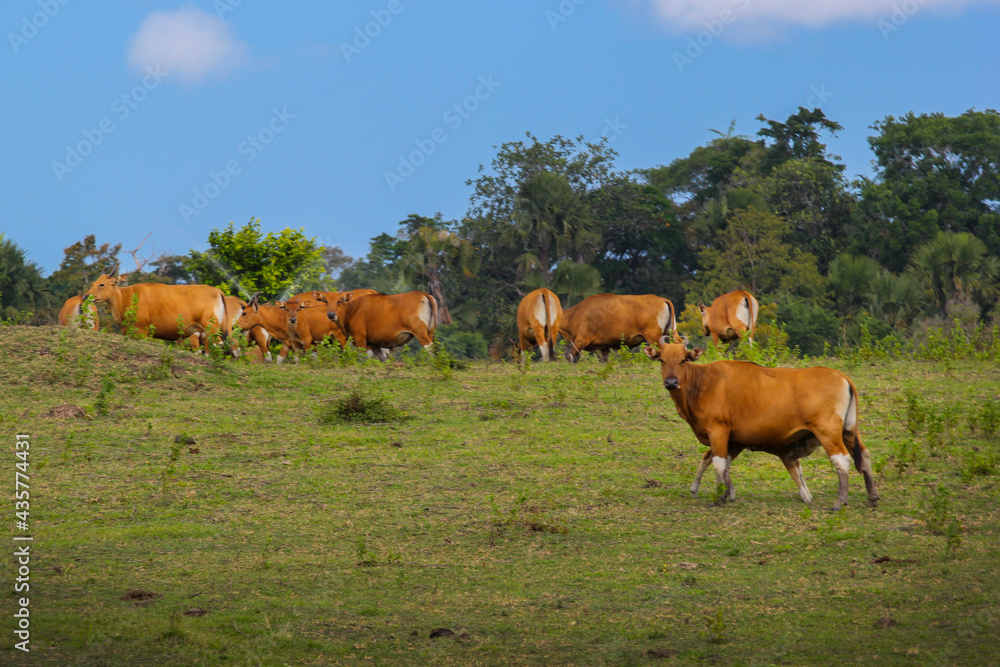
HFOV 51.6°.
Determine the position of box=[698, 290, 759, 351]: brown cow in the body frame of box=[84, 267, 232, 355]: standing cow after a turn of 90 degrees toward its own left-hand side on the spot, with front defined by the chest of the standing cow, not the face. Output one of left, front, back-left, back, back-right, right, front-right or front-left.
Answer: left

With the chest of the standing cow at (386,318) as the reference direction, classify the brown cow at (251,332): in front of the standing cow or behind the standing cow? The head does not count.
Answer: in front

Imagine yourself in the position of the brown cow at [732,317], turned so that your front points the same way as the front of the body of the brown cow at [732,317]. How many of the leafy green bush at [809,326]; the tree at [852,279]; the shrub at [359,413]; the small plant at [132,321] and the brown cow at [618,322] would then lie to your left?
3

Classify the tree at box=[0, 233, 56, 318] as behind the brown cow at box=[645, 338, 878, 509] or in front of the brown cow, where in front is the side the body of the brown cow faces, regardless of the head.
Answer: in front

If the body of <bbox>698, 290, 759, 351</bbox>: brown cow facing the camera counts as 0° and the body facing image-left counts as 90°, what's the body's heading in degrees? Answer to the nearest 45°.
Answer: approximately 135°

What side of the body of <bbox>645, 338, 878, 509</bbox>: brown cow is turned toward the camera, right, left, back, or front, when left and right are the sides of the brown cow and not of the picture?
left

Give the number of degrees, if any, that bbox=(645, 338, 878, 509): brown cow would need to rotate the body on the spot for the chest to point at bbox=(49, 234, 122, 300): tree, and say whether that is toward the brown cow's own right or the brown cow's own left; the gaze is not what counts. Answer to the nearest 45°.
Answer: approximately 45° to the brown cow's own right

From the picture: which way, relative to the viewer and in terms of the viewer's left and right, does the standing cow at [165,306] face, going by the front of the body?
facing to the left of the viewer

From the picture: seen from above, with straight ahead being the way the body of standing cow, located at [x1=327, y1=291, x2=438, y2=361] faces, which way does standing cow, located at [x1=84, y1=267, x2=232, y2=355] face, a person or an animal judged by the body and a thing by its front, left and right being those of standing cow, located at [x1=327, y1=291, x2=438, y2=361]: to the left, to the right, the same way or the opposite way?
the same way

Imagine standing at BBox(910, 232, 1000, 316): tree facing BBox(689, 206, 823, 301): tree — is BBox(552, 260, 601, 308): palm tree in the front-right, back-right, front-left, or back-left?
front-left

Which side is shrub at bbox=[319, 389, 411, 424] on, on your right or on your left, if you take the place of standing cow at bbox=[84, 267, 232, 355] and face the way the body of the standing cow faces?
on your left

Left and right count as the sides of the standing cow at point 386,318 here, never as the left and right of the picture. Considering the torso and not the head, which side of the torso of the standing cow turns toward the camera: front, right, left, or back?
left

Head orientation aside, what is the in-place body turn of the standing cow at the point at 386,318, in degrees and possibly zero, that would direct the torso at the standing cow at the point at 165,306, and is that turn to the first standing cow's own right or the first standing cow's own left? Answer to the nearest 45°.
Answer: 0° — it already faces it

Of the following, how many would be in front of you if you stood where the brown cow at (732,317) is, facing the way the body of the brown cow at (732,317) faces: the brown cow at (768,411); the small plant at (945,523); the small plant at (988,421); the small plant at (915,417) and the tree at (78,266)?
1

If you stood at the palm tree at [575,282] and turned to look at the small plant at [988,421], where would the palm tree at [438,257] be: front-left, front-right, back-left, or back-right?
back-right

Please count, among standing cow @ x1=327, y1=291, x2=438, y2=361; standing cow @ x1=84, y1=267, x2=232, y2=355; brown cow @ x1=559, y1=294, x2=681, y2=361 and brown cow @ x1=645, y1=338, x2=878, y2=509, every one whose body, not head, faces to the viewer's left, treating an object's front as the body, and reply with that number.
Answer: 4

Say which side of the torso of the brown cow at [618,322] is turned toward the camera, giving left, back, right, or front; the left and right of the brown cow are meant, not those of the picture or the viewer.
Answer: left

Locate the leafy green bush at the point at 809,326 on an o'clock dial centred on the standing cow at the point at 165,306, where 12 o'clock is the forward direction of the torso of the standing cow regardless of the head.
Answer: The leafy green bush is roughly at 5 o'clock from the standing cow.

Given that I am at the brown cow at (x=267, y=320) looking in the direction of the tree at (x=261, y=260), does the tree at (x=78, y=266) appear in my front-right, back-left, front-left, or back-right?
front-left
